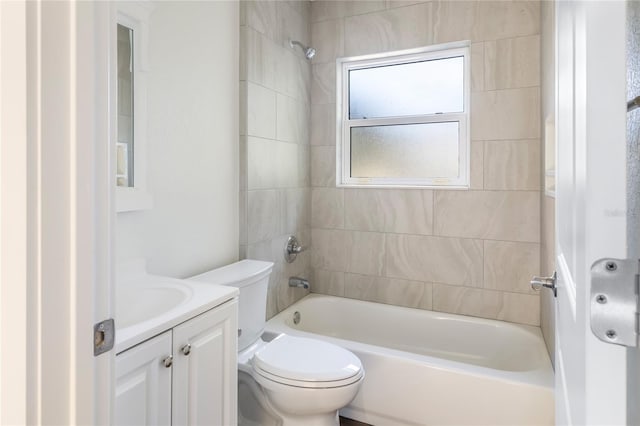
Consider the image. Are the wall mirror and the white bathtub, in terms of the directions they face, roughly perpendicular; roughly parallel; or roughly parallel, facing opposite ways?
roughly perpendicular

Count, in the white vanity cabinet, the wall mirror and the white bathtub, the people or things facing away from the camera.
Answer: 0

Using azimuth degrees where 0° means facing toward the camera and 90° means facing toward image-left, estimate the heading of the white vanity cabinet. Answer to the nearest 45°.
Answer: approximately 315°

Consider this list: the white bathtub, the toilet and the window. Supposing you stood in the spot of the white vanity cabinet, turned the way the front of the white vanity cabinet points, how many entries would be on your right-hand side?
0

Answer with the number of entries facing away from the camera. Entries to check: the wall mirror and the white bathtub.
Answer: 0

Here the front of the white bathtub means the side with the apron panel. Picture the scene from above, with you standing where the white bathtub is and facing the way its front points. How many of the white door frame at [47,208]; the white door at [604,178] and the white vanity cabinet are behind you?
0

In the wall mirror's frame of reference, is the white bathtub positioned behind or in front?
in front

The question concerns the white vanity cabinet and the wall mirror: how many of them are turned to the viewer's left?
0

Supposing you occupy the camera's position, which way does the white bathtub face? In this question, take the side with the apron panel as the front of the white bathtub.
facing the viewer

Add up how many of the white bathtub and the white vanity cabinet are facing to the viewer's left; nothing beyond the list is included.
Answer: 0

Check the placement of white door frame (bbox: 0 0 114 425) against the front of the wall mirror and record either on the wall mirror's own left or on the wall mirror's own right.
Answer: on the wall mirror's own right

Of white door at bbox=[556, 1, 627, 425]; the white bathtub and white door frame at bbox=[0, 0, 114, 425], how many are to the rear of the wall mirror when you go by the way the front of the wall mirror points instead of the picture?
0

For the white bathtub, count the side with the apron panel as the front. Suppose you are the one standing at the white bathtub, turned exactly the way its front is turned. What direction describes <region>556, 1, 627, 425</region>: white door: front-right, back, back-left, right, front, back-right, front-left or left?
front
